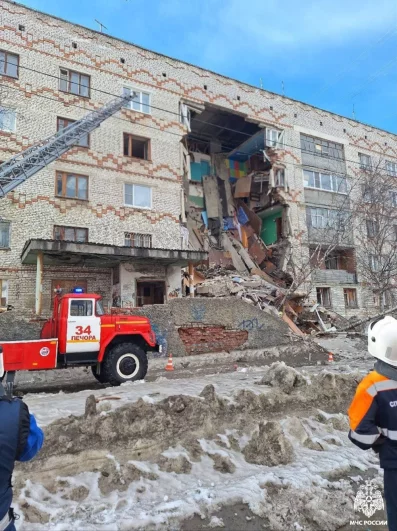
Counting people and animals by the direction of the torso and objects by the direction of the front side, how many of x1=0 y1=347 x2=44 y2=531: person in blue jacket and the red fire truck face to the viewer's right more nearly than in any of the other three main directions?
1

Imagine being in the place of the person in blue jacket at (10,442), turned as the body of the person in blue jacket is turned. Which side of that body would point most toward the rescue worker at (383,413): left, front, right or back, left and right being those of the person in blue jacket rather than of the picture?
right

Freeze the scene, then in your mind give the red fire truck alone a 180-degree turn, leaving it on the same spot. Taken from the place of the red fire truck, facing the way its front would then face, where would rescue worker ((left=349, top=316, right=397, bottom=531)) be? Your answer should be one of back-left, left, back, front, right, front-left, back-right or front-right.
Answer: left

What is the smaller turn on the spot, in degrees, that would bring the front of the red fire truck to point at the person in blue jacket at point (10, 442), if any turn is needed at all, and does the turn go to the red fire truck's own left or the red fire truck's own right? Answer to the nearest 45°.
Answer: approximately 90° to the red fire truck's own right

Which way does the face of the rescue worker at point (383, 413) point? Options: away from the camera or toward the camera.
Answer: away from the camera

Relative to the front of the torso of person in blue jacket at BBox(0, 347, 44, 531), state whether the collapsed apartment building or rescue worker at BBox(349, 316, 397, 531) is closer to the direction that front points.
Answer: the collapsed apartment building

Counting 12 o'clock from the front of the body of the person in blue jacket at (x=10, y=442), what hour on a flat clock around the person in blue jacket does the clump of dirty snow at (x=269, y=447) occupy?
The clump of dirty snow is roughly at 2 o'clock from the person in blue jacket.

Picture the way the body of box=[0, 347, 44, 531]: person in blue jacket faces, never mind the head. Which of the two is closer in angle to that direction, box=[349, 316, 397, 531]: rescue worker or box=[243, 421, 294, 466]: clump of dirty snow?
the clump of dirty snow

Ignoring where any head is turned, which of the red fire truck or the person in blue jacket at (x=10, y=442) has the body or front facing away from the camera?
the person in blue jacket

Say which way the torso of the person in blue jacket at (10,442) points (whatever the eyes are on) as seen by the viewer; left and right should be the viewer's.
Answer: facing away from the viewer

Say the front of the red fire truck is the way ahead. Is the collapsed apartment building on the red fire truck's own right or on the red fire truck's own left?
on the red fire truck's own left

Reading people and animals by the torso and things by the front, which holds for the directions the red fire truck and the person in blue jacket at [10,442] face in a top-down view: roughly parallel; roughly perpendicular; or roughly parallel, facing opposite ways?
roughly perpendicular

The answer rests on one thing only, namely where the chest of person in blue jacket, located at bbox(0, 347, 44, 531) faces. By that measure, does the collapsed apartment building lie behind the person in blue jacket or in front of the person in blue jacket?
in front

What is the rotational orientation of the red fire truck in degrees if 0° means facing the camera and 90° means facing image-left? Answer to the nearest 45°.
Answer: approximately 270°

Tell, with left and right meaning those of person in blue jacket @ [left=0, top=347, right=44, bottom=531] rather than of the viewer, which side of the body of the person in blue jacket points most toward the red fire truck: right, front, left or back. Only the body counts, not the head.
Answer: front
